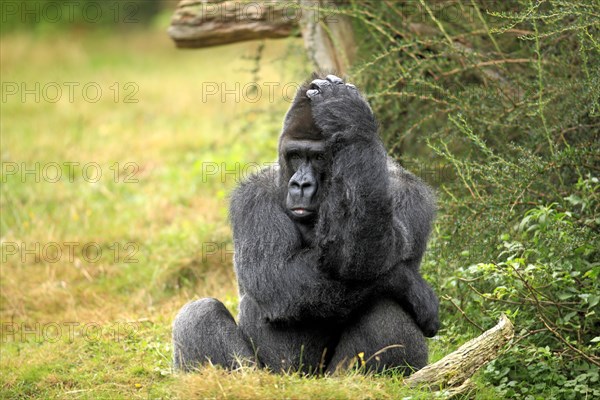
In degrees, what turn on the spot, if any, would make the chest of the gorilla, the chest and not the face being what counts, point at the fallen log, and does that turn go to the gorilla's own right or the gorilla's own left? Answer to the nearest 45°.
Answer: approximately 90° to the gorilla's own left

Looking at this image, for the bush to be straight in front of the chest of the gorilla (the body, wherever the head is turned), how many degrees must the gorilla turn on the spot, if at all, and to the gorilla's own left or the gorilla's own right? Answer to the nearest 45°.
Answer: approximately 135° to the gorilla's own left

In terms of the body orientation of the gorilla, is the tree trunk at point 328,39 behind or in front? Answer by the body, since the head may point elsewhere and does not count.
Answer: behind

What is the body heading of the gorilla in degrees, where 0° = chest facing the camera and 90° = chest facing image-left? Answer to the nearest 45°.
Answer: approximately 0°

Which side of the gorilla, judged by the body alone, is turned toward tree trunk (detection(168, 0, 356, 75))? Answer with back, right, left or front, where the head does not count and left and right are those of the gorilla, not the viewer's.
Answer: back

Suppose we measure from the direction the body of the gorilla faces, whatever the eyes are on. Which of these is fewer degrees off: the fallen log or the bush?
the fallen log
